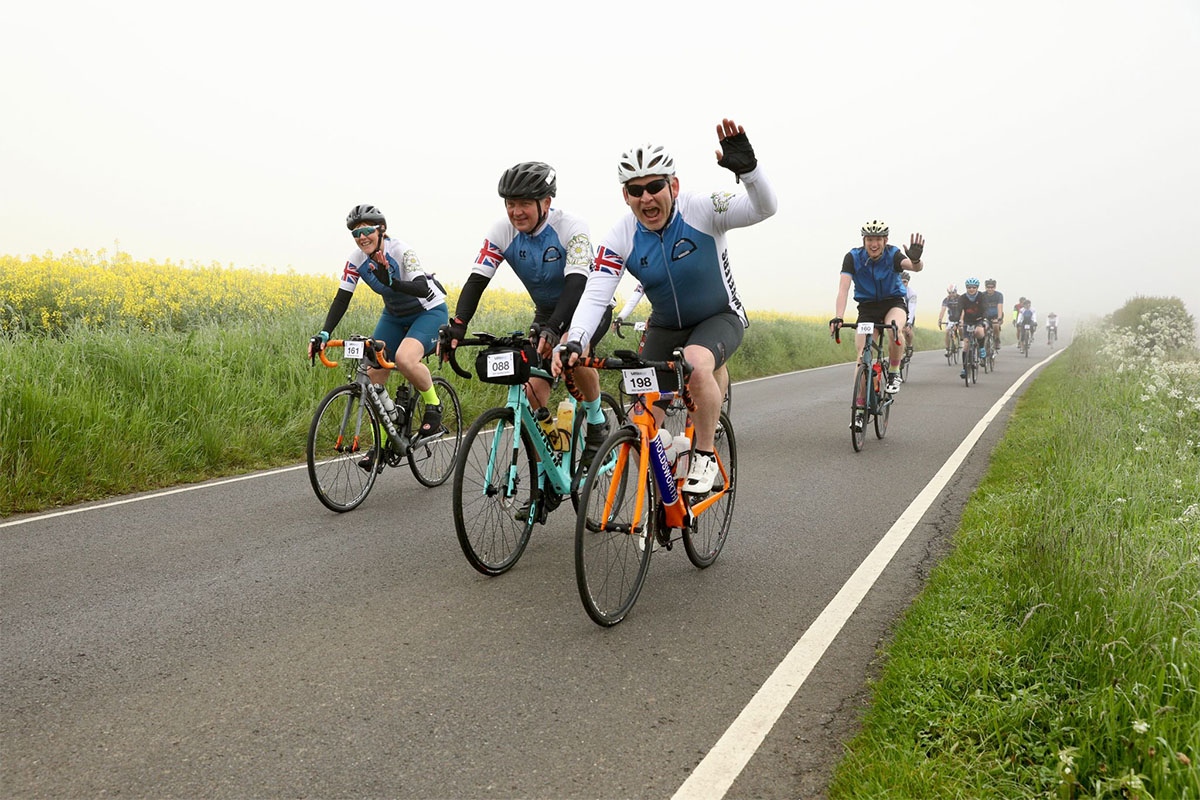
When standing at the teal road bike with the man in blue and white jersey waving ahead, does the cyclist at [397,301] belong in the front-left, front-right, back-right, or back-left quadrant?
back-left

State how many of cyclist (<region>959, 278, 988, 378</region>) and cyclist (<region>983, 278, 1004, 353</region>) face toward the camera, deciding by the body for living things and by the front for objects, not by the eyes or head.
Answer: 2

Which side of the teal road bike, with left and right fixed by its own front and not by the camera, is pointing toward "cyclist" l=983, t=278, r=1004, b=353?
back

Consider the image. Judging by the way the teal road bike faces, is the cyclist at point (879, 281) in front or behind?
behind

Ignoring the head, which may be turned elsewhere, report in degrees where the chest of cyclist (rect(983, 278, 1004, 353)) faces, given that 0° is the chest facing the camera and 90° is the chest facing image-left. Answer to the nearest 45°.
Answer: approximately 0°

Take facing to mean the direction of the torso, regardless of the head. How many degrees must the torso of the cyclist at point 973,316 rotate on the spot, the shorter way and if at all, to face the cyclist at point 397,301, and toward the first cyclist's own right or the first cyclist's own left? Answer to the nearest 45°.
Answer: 0° — they already face them

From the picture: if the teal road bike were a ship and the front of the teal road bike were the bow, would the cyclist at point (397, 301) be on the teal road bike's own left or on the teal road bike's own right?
on the teal road bike's own right
